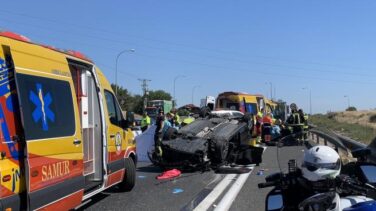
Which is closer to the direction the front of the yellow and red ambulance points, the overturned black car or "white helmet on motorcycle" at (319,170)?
the overturned black car

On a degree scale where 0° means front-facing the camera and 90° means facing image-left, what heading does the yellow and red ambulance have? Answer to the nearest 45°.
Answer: approximately 225°
